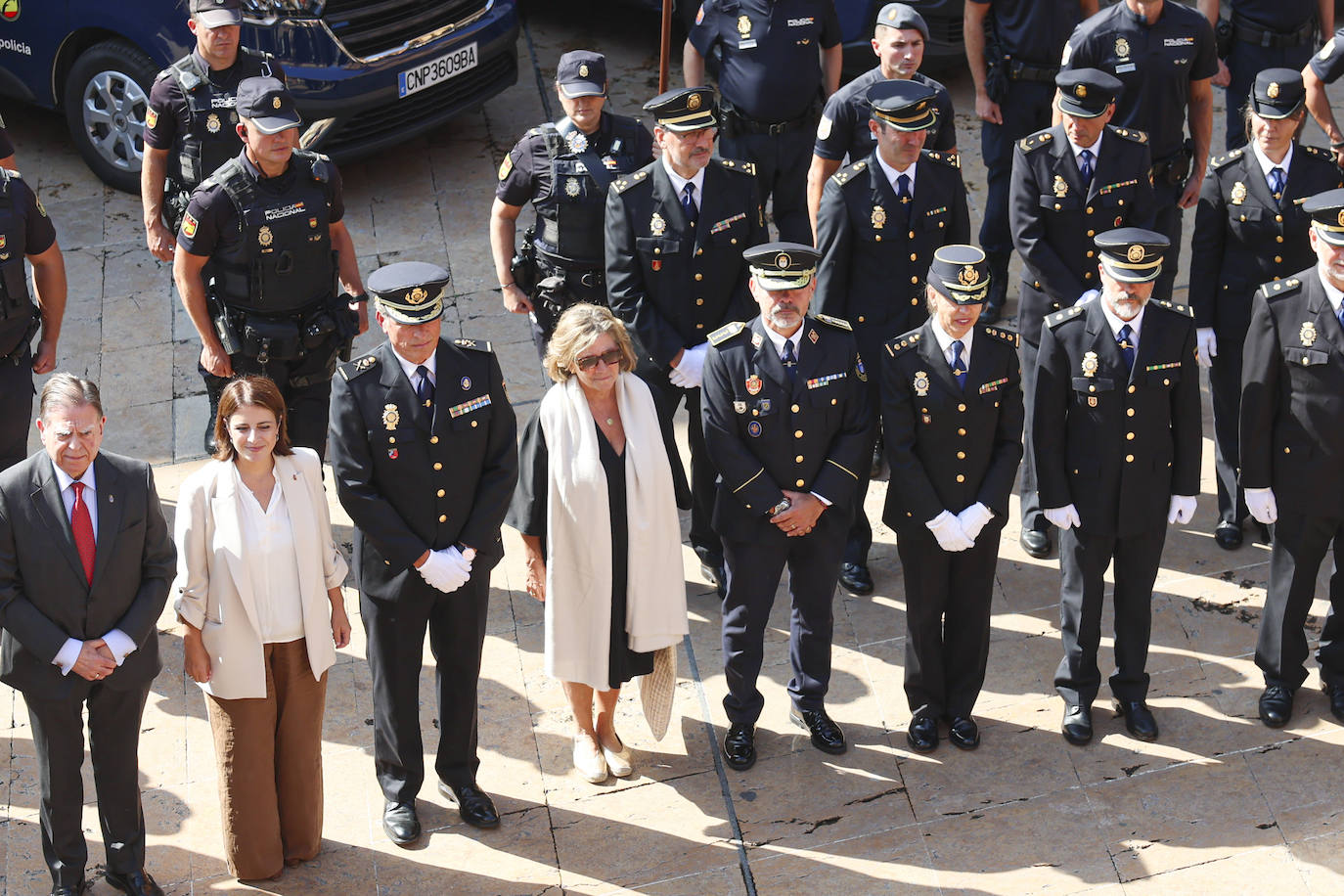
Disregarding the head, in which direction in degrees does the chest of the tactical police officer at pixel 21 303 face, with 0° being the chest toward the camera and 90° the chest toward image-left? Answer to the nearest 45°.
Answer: approximately 0°

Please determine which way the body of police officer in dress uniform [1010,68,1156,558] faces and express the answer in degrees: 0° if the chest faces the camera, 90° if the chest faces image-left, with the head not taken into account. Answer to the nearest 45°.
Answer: approximately 0°

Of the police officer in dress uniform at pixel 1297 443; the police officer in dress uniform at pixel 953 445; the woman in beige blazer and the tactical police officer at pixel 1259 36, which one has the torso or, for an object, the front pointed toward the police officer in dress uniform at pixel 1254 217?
the tactical police officer

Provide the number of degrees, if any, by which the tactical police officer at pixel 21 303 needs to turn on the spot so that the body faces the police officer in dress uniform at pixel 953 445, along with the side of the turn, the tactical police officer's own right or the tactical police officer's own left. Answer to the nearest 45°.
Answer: approximately 45° to the tactical police officer's own left

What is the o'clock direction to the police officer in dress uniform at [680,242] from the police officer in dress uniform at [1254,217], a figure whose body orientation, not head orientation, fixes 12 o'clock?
the police officer in dress uniform at [680,242] is roughly at 2 o'clock from the police officer in dress uniform at [1254,217].

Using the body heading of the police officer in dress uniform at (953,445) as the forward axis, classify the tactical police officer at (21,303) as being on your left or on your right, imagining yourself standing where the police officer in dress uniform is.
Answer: on your right

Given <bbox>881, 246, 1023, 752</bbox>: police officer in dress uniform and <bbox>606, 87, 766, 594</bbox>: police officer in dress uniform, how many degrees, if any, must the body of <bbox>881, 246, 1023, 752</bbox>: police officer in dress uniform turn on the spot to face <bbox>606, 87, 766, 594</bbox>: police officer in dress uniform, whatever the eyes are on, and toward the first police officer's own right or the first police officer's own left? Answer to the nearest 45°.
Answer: approximately 135° to the first police officer's own right

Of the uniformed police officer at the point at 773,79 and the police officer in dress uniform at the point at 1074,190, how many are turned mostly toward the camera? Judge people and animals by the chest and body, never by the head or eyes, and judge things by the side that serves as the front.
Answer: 2

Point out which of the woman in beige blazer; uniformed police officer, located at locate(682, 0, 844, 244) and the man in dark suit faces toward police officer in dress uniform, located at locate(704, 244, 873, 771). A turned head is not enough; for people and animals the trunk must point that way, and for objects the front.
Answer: the uniformed police officer
